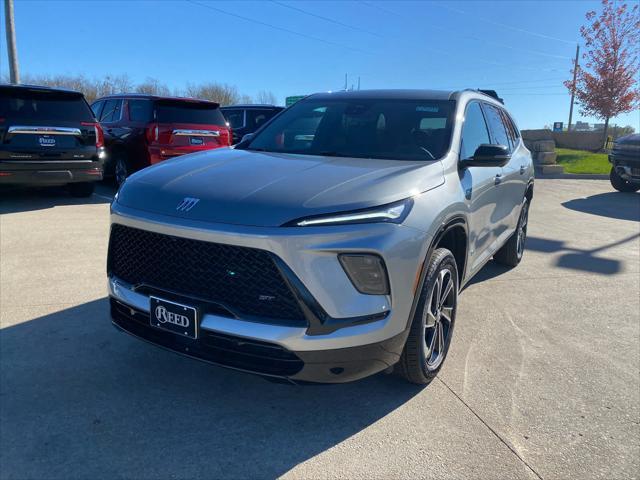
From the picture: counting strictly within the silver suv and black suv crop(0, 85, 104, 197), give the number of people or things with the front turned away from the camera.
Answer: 1

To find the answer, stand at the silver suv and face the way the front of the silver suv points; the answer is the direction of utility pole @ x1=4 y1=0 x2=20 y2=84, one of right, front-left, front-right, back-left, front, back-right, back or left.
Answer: right

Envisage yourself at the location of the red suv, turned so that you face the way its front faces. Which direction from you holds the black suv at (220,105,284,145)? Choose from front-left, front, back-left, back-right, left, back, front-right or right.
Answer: right

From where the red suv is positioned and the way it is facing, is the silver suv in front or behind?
behind

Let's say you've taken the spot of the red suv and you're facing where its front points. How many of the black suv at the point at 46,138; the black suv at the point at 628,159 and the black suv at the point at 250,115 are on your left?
1

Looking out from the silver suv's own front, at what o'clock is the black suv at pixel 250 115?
The black suv is roughly at 4 o'clock from the silver suv.

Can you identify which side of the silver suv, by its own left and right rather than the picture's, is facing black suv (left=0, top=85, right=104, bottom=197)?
right

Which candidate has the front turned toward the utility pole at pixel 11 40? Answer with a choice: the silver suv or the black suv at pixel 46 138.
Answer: the black suv

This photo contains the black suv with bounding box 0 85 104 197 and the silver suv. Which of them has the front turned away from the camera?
the black suv

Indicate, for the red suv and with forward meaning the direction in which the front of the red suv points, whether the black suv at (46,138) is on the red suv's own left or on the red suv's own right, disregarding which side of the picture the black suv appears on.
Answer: on the red suv's own left

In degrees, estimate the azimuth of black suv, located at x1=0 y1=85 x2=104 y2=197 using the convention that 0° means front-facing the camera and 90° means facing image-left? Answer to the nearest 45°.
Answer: approximately 180°

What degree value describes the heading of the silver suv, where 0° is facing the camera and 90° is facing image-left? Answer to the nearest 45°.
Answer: approximately 45°

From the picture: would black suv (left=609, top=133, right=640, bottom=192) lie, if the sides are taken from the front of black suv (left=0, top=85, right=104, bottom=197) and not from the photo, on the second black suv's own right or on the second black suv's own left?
on the second black suv's own right

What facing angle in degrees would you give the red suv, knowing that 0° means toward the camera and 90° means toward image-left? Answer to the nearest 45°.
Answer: approximately 135°
